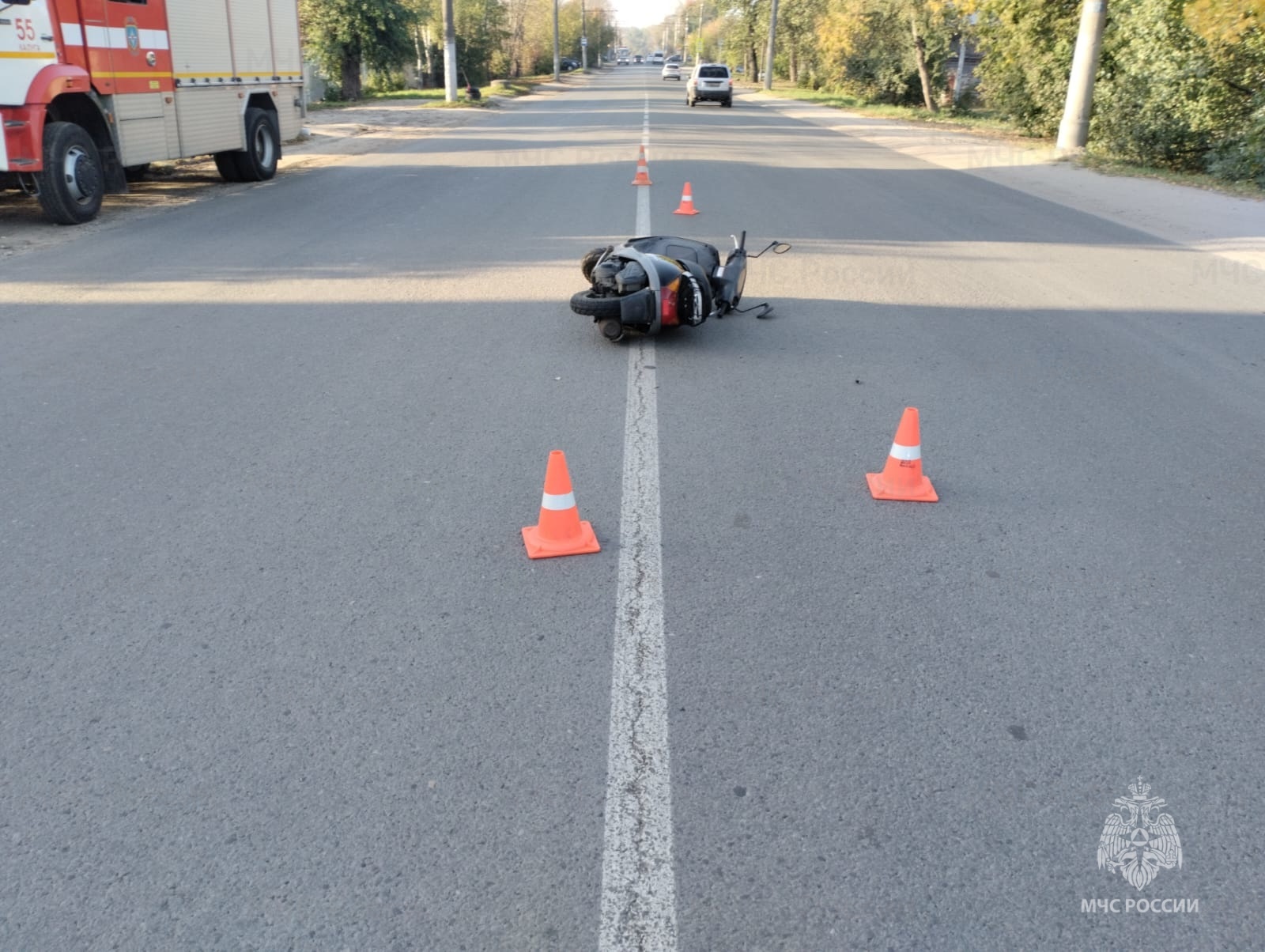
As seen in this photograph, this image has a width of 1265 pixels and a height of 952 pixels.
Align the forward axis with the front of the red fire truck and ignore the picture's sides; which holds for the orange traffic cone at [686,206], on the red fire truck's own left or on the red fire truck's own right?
on the red fire truck's own left

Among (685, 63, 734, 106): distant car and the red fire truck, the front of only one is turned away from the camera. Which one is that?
the distant car

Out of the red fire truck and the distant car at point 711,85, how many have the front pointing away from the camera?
1

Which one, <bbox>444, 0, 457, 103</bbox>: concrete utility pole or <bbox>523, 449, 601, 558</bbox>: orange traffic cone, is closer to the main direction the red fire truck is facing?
the orange traffic cone

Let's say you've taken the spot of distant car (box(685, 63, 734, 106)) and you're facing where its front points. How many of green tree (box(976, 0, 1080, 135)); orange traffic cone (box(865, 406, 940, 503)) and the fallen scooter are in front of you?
0

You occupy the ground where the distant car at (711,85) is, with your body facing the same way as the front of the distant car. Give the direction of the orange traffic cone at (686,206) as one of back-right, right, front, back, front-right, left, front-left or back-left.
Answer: back

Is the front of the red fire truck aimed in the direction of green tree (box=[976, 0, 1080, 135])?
no

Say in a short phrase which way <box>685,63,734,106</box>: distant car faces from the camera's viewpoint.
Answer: facing away from the viewer

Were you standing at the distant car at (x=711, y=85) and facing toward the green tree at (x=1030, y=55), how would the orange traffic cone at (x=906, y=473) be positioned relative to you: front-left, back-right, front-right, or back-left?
front-right

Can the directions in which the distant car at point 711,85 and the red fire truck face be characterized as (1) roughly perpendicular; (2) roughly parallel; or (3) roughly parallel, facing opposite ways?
roughly parallel, facing opposite ways

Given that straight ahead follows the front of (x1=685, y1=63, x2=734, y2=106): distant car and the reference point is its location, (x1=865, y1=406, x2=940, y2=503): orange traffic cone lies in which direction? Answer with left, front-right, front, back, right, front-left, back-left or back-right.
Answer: back

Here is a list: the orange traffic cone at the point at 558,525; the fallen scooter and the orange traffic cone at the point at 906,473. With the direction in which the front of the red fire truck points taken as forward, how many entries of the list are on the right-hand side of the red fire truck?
0

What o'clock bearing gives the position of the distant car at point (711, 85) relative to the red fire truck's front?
The distant car is roughly at 6 o'clock from the red fire truck.

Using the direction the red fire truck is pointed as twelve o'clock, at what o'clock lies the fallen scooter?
The fallen scooter is roughly at 10 o'clock from the red fire truck.

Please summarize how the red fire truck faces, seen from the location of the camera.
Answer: facing the viewer and to the left of the viewer

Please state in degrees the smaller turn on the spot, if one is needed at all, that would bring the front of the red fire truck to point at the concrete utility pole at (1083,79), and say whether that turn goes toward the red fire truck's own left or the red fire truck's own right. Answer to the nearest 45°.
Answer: approximately 135° to the red fire truck's own left

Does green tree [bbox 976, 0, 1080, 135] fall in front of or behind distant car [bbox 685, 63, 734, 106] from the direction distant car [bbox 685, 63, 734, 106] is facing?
behind

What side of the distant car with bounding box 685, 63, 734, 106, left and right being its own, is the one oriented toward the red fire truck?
back
